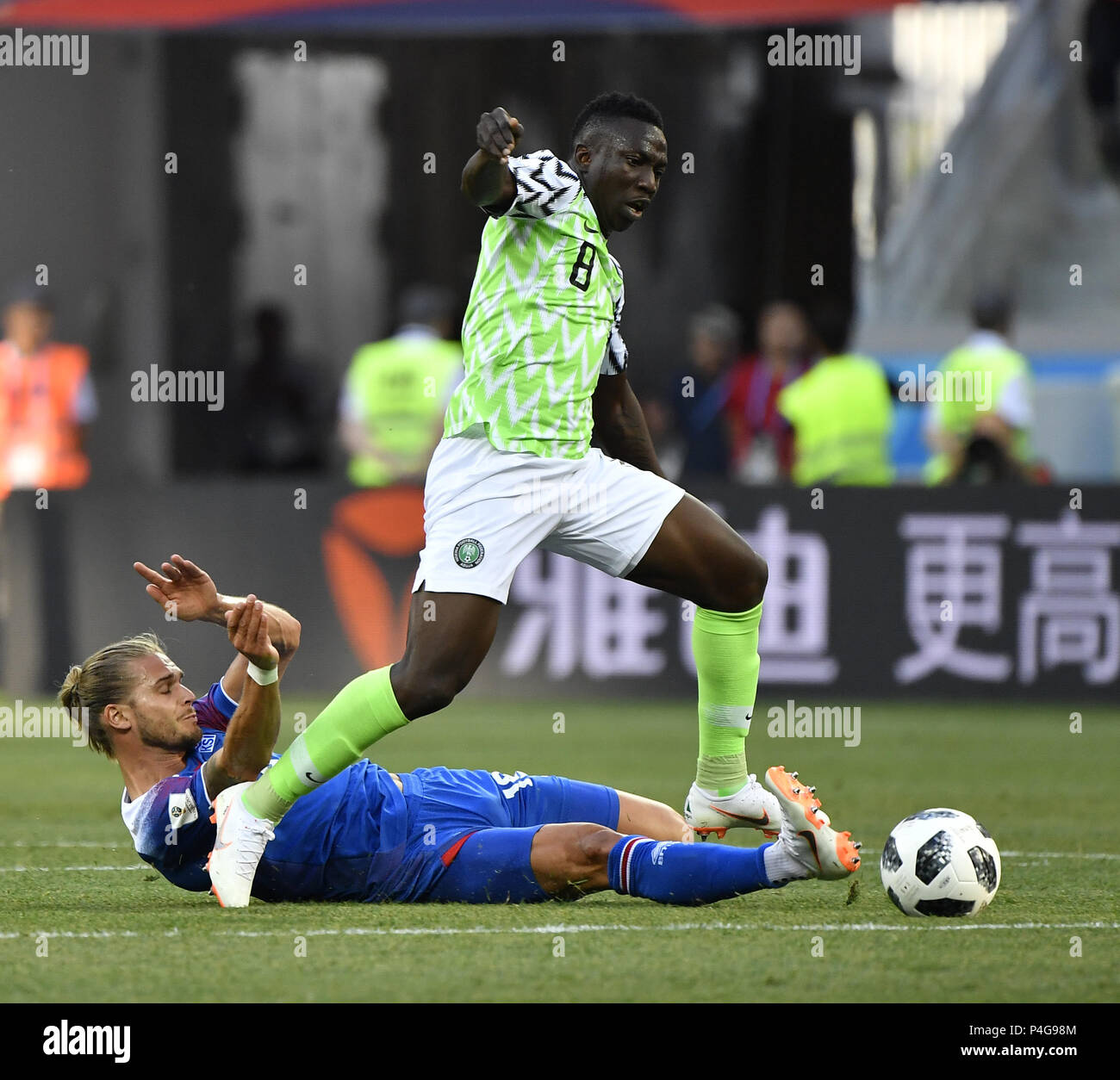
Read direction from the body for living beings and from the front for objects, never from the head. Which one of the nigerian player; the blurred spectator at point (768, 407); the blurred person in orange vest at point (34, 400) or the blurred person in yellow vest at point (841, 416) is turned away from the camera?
the blurred person in yellow vest at point (841, 416)

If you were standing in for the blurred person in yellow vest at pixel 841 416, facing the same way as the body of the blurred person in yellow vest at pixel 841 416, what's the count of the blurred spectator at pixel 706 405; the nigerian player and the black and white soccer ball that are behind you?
2

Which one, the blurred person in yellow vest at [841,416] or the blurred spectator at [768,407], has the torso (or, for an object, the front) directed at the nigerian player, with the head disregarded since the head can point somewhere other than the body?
the blurred spectator at [768,407]

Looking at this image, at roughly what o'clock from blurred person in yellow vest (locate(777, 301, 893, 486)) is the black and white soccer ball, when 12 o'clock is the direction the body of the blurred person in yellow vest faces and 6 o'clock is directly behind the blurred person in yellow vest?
The black and white soccer ball is roughly at 6 o'clock from the blurred person in yellow vest.

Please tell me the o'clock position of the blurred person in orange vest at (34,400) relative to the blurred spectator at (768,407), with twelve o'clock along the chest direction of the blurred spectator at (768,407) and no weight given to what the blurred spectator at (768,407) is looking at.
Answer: the blurred person in orange vest at (34,400) is roughly at 3 o'clock from the blurred spectator at (768,407).

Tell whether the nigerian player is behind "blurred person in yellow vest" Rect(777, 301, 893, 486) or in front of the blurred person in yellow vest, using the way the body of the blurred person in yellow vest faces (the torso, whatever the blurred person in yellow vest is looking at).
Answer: behind

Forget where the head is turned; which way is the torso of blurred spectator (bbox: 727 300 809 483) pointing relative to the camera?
toward the camera

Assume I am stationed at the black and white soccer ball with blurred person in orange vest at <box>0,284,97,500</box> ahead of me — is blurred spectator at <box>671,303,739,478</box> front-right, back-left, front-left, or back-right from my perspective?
front-right

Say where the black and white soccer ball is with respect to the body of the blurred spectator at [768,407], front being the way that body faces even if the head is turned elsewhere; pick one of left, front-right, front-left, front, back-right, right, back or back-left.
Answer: front

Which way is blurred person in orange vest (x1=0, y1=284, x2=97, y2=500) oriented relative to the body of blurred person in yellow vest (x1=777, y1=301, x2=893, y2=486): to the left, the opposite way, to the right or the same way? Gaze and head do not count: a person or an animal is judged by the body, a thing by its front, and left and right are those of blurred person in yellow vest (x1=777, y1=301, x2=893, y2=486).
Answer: the opposite way

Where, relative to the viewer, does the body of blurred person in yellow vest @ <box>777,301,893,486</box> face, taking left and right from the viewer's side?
facing away from the viewer

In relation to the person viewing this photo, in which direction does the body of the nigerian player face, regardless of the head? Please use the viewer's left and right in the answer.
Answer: facing the viewer and to the right of the viewer

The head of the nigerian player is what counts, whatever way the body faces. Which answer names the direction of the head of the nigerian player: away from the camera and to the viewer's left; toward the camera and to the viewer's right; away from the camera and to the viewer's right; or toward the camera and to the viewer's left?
toward the camera and to the viewer's right

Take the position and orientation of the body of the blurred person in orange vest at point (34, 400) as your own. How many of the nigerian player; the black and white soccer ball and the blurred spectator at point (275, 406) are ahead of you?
2

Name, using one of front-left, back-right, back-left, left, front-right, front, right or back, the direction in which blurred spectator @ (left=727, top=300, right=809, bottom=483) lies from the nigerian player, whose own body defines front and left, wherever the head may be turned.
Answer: back-left

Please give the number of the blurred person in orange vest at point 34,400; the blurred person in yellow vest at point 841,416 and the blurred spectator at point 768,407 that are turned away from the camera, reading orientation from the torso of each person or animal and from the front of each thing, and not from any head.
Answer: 1

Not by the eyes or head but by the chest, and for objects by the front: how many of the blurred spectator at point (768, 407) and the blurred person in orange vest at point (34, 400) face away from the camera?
0
